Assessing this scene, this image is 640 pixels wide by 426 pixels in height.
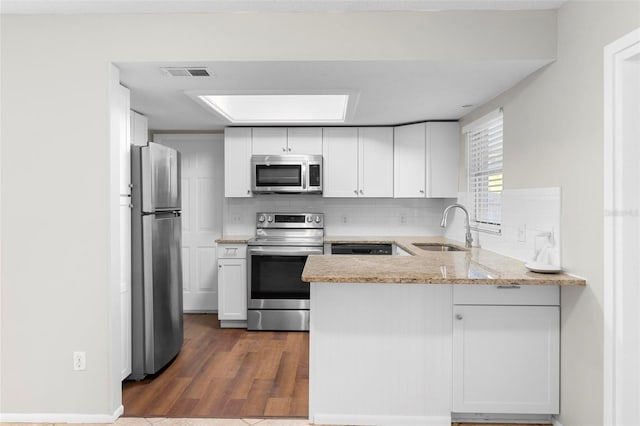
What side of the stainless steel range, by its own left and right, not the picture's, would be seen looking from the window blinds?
left

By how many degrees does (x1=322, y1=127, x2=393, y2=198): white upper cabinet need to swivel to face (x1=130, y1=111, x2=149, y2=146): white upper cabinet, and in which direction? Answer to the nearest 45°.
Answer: approximately 45° to its right

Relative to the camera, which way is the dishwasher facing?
toward the camera

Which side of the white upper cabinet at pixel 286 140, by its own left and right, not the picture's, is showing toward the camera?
front

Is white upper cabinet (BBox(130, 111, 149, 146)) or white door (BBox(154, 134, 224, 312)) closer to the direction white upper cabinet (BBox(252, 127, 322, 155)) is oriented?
the white upper cabinet

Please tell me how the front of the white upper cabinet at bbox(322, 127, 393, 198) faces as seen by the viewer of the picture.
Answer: facing the viewer

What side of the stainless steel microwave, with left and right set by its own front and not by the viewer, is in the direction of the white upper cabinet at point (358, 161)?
left
